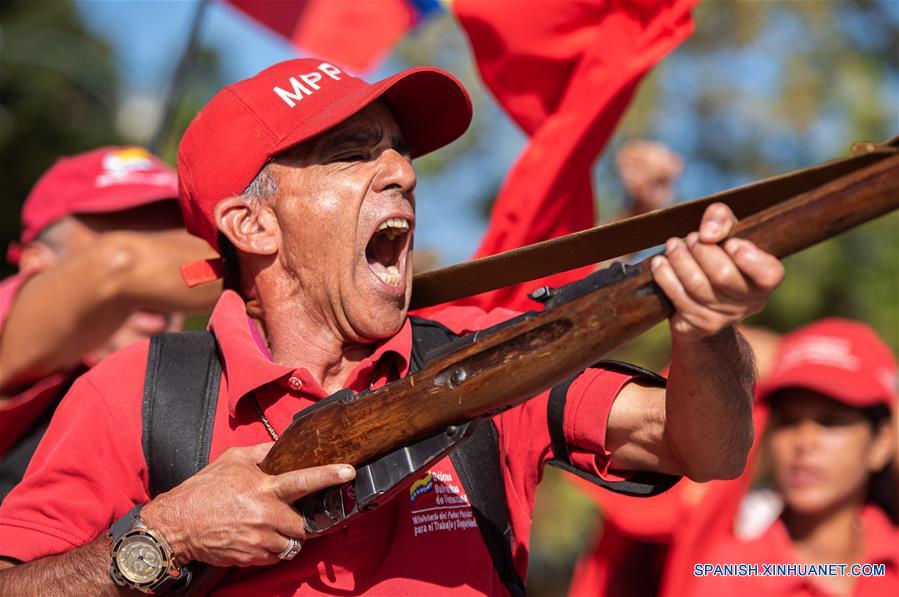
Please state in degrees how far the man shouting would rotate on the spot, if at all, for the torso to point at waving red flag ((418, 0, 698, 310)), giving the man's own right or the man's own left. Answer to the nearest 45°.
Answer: approximately 90° to the man's own left

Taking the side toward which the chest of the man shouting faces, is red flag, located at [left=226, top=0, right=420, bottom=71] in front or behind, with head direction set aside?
behind

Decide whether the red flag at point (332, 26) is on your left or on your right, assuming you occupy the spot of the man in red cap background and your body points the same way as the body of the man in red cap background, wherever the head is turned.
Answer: on your left

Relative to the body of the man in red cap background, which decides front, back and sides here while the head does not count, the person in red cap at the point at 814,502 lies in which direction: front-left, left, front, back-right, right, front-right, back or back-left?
front-left

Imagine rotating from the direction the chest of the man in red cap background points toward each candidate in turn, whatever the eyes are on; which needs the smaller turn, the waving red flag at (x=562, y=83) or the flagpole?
the waving red flag

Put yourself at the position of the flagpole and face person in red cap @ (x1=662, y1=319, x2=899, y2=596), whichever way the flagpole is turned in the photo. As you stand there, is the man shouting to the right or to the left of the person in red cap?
right

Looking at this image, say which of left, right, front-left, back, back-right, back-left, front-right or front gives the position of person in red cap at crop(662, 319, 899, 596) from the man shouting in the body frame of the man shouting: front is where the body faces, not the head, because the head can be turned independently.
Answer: left

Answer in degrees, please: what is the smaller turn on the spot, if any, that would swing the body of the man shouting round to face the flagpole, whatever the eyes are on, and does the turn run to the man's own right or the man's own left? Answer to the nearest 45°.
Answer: approximately 135° to the man's own left

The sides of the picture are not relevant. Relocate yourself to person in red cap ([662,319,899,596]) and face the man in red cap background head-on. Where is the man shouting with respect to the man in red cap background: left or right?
left

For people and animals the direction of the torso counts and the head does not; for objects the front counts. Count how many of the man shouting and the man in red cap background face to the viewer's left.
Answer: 0

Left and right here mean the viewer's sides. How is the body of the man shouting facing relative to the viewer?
facing the viewer and to the right of the viewer
